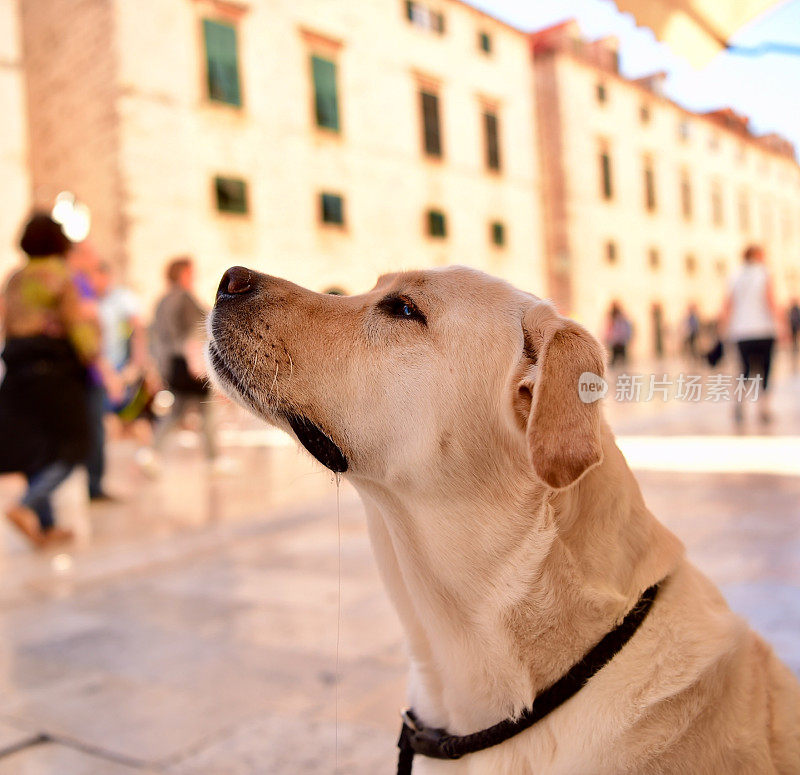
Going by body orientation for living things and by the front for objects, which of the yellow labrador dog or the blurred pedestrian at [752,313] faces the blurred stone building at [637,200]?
the blurred pedestrian

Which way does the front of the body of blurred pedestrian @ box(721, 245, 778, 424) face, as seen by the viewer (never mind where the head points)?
away from the camera

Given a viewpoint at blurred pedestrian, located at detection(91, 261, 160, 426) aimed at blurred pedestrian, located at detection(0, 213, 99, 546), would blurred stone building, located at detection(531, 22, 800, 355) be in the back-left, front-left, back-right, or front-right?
back-left

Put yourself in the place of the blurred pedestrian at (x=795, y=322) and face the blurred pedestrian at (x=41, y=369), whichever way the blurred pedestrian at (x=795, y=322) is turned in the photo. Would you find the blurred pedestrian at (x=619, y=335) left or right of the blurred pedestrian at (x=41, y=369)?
right
